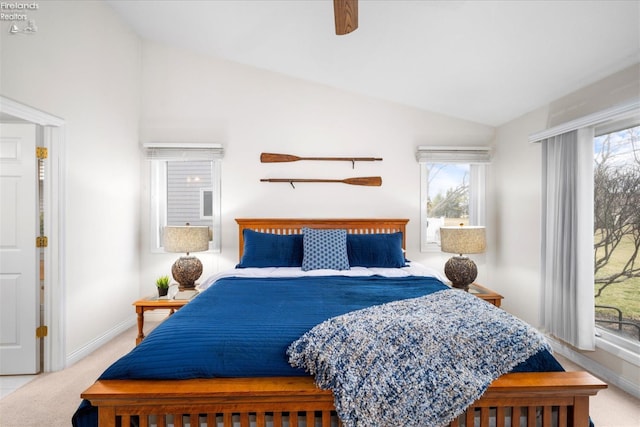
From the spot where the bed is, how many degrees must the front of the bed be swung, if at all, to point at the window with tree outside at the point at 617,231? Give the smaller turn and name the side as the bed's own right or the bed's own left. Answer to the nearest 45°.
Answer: approximately 135° to the bed's own left

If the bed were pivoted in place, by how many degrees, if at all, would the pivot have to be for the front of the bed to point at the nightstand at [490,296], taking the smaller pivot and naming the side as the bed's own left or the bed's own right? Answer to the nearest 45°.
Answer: approximately 135° to the bed's own left

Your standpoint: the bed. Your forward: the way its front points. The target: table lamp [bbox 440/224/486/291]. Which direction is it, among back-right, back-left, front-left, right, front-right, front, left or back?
back-left

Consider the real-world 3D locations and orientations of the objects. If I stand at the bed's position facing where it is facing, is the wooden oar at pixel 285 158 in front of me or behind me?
behind

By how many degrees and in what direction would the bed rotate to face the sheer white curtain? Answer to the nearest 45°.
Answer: approximately 135° to its left

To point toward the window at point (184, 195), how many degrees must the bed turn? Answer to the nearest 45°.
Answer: approximately 135° to its right

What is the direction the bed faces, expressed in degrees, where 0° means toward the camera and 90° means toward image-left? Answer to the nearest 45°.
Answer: approximately 0°

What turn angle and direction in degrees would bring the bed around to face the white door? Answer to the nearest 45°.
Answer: approximately 135° to its right

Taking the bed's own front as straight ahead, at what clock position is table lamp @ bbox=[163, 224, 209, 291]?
The table lamp is roughly at 5 o'clock from the bed.

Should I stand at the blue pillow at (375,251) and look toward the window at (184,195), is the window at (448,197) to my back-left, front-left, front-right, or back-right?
back-right
